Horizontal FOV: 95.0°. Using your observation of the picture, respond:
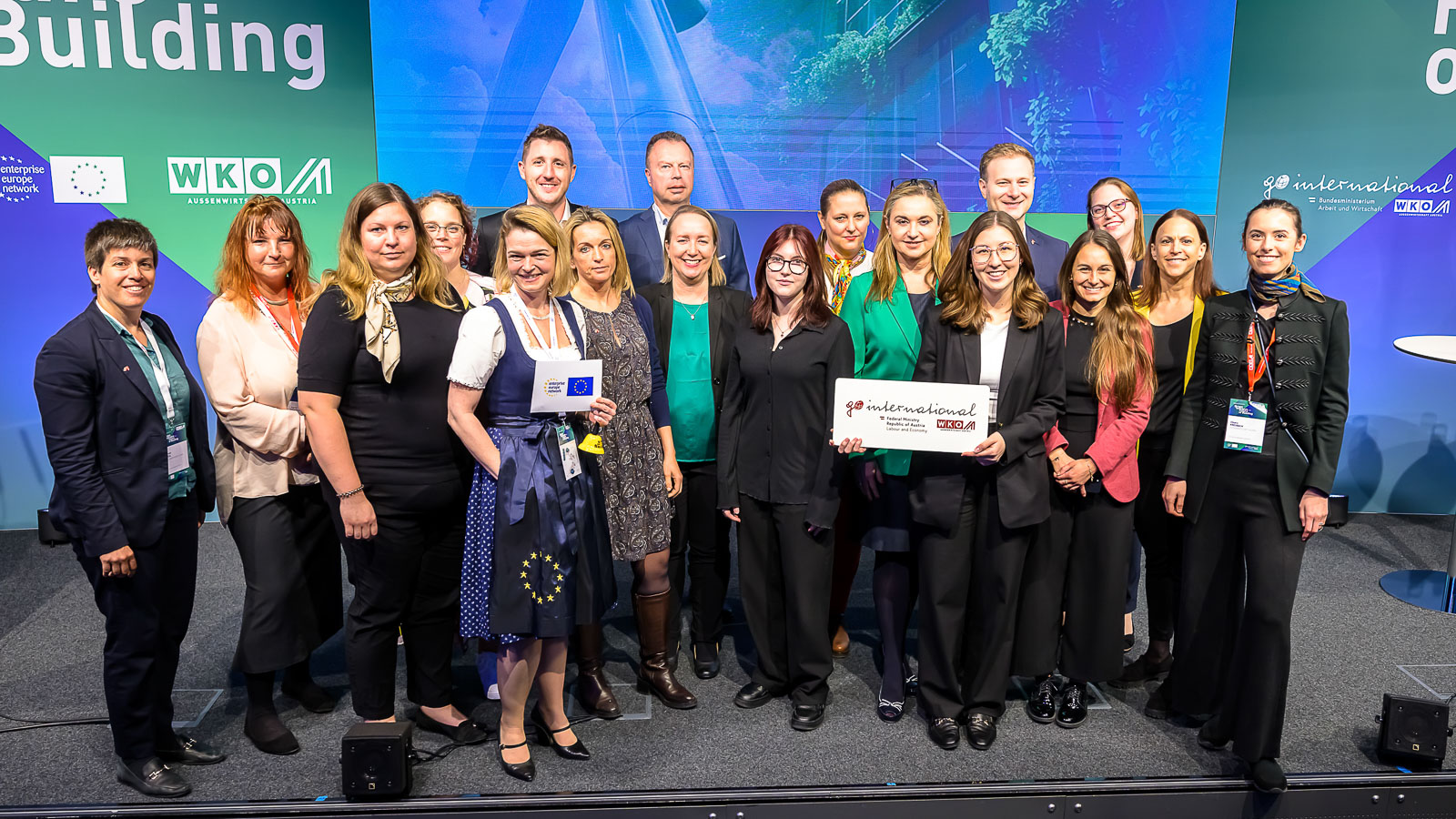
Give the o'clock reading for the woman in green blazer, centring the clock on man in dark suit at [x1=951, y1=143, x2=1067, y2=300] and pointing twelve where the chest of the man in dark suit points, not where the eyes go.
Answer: The woman in green blazer is roughly at 1 o'clock from the man in dark suit.

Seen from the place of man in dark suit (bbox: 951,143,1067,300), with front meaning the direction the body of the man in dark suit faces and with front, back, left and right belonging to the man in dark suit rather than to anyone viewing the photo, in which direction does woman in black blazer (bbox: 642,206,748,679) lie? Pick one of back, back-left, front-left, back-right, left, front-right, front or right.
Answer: front-right

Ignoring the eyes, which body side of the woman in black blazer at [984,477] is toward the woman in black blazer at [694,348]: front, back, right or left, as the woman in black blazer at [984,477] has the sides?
right

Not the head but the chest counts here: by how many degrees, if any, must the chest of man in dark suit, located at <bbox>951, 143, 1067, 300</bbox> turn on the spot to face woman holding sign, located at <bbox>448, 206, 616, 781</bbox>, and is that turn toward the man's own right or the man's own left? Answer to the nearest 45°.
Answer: approximately 45° to the man's own right

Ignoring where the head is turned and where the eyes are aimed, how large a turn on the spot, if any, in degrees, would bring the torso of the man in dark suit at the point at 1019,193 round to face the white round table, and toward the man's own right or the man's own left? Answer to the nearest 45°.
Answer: approximately 135° to the man's own left

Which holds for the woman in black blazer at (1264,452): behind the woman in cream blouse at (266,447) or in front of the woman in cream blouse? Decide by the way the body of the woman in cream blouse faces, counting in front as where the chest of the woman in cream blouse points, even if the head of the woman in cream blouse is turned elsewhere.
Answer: in front
